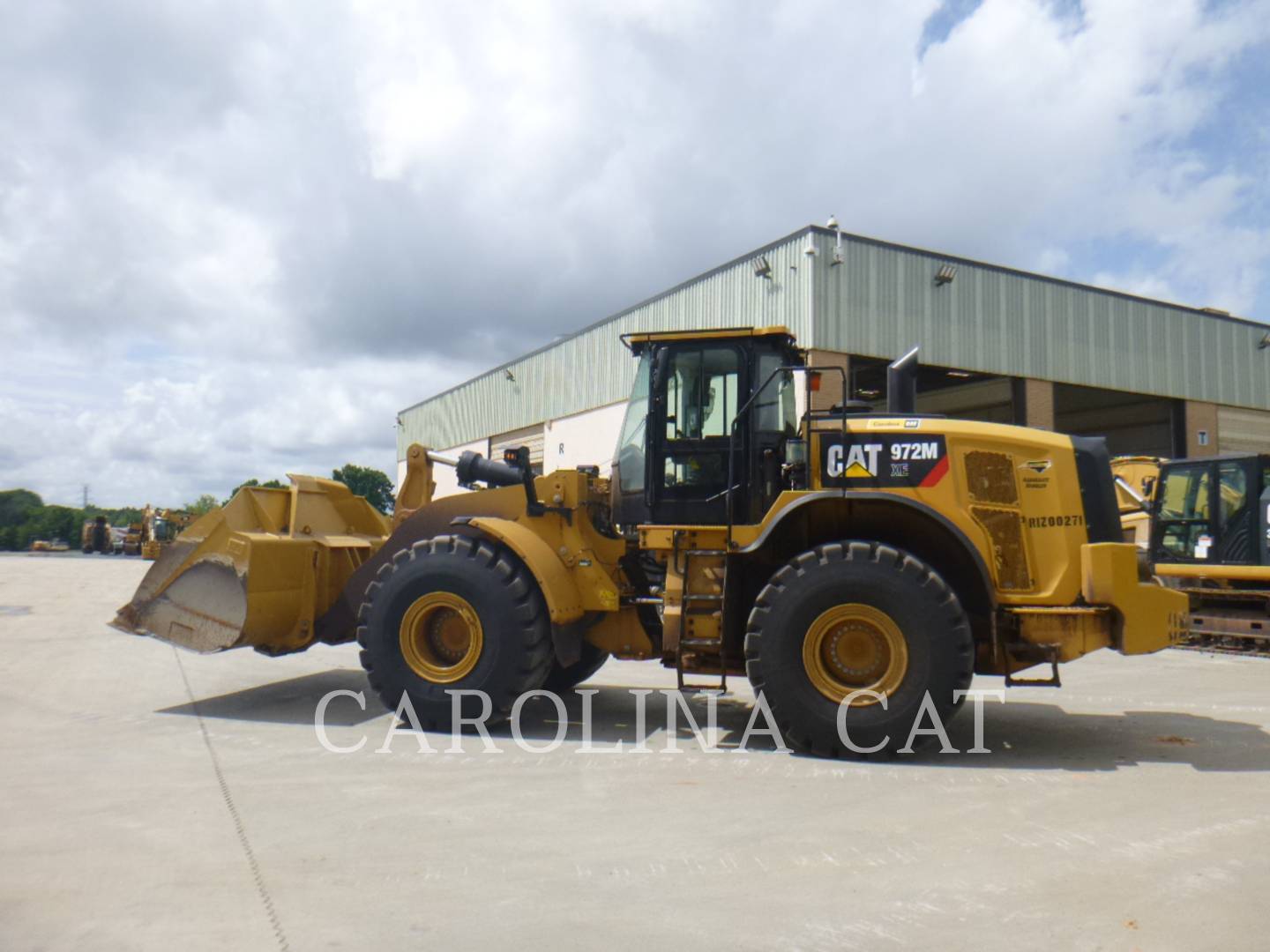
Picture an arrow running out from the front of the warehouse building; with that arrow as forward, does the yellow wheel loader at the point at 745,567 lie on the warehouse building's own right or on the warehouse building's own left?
on the warehouse building's own right

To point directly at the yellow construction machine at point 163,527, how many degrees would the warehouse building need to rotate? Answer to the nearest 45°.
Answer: approximately 90° to its right

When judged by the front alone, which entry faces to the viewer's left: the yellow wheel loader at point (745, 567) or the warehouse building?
the yellow wheel loader

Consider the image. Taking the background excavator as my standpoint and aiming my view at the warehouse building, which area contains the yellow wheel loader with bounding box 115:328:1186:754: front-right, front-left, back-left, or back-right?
back-left

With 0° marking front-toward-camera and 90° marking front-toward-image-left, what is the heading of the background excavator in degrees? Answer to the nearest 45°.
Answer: approximately 90°

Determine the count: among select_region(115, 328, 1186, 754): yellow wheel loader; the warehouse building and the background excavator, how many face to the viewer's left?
2

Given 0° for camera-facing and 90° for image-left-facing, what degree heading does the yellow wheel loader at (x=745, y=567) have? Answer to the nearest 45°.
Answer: approximately 90°

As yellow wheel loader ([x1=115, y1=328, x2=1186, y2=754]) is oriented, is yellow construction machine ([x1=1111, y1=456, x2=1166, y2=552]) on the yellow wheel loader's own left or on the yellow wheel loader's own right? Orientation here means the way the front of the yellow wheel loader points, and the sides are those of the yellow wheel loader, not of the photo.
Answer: on the yellow wheel loader's own right

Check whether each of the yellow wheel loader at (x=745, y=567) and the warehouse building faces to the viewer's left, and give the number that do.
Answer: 1

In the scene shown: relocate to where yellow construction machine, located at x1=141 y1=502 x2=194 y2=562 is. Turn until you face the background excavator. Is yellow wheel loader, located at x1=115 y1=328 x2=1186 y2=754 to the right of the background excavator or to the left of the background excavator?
right
